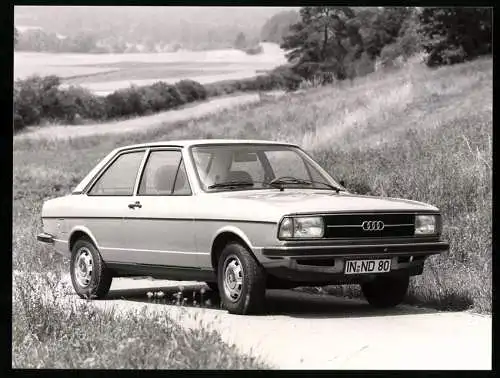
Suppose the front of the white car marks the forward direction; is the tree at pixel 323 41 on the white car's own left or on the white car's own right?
on the white car's own left

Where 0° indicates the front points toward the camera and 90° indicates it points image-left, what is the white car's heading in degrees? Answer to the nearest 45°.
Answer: approximately 315°

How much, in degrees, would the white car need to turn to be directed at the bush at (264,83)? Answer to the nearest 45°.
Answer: approximately 135° to its left

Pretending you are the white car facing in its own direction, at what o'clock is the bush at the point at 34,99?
The bush is roughly at 7 o'clock from the white car.

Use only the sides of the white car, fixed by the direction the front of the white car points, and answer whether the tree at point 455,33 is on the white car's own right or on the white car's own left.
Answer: on the white car's own left

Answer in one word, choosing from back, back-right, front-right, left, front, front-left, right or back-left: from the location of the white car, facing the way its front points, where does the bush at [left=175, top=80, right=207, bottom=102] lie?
back-left

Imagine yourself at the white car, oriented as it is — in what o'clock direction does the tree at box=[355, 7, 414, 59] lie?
The tree is roughly at 8 o'clock from the white car.

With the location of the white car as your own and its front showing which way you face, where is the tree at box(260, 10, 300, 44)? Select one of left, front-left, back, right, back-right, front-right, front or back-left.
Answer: back-left

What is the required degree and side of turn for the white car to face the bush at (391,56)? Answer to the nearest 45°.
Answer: approximately 135° to its left
